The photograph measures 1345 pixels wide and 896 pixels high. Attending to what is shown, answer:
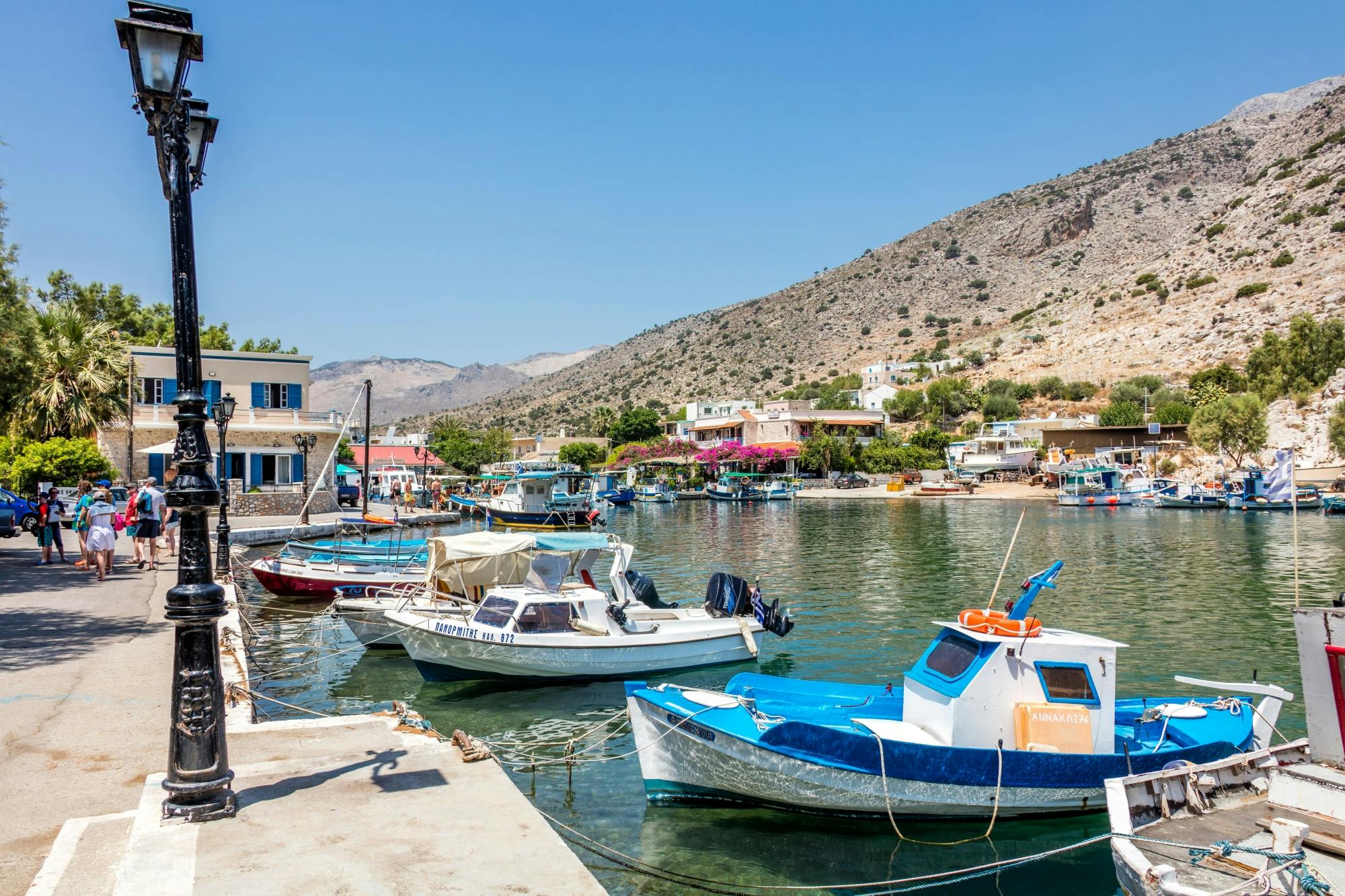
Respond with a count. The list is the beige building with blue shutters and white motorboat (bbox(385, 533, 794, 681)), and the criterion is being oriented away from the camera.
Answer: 0

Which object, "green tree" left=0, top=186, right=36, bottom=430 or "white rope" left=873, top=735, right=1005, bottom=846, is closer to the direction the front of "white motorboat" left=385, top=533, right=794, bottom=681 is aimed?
the green tree

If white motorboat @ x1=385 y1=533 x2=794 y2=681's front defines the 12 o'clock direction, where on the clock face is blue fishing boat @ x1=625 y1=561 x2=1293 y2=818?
The blue fishing boat is roughly at 8 o'clock from the white motorboat.

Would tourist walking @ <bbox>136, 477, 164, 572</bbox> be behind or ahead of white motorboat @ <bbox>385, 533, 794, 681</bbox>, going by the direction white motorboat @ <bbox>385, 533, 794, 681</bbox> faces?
ahead

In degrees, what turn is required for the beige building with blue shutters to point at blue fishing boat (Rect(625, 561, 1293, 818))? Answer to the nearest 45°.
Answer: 0° — it already faces it

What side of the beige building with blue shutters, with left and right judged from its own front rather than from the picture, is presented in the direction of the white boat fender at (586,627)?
front

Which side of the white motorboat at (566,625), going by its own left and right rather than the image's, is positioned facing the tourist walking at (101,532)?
front

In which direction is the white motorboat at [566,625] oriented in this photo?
to the viewer's left

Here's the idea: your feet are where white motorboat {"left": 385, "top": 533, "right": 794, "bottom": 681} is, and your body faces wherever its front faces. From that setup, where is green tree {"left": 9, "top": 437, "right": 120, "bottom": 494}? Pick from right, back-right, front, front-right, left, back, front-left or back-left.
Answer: front-right

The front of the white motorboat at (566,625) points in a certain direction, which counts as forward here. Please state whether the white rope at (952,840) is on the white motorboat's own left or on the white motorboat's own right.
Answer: on the white motorboat's own left

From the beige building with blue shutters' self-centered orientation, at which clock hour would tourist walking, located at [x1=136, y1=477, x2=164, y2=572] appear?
The tourist walking is roughly at 12 o'clock from the beige building with blue shutters.
